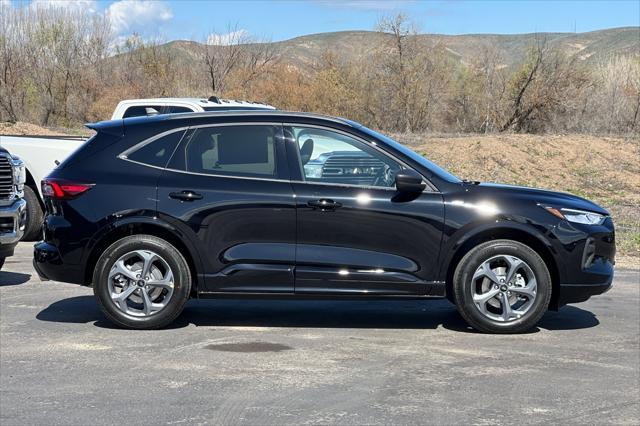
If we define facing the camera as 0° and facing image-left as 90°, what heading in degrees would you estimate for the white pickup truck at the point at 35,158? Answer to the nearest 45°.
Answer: approximately 315°

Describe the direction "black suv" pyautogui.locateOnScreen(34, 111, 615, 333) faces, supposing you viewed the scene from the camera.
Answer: facing to the right of the viewer

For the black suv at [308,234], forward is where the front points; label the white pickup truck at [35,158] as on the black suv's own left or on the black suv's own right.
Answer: on the black suv's own left

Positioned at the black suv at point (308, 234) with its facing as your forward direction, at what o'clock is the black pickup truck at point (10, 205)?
the black pickup truck at point (10, 205) is roughly at 7 o'clock from the black suv at point (308, 234).
